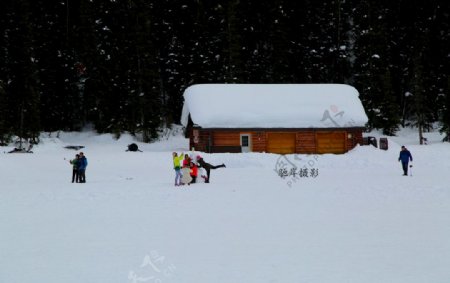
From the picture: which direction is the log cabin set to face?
toward the camera

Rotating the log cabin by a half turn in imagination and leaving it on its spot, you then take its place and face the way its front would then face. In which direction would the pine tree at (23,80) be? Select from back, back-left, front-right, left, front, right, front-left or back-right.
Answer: left
